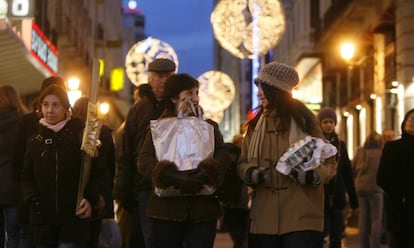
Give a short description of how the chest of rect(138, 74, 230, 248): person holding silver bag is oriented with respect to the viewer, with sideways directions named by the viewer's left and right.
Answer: facing the viewer

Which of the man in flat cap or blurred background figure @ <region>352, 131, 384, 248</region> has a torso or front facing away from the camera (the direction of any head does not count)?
the blurred background figure

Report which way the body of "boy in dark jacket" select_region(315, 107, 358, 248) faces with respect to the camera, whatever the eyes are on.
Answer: toward the camera

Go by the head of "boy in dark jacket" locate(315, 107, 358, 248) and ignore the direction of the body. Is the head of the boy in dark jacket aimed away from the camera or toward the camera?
toward the camera

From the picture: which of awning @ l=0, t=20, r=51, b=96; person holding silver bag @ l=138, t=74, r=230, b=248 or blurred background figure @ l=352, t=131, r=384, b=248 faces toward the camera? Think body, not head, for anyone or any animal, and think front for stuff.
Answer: the person holding silver bag

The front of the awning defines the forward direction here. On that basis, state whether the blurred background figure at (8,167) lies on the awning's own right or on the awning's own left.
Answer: on the awning's own right

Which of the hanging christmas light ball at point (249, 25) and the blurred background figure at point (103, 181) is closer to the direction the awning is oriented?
the hanging christmas light ball

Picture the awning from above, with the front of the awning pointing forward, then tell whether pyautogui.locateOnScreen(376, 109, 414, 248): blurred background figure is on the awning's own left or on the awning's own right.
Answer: on the awning's own right

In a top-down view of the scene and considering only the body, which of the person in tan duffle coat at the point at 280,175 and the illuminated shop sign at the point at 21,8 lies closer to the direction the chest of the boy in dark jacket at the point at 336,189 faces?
the person in tan duffle coat

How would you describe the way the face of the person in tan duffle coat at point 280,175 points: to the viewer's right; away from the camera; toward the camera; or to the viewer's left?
to the viewer's left

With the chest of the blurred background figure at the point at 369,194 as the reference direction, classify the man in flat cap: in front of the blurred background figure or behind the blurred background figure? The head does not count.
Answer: behind

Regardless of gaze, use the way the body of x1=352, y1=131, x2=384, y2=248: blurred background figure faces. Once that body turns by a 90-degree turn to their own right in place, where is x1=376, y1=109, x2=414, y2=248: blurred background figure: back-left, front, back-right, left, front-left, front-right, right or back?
right
